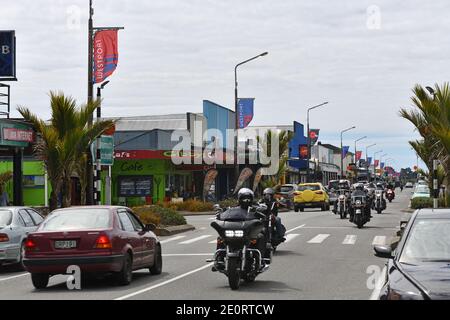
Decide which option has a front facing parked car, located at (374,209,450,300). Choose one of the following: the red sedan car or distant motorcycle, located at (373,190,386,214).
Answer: the distant motorcycle

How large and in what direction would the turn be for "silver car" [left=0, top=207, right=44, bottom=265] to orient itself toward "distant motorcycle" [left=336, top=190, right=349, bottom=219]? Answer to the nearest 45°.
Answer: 0° — it already faces it

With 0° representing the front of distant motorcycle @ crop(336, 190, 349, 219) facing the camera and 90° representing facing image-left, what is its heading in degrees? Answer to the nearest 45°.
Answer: approximately 0°

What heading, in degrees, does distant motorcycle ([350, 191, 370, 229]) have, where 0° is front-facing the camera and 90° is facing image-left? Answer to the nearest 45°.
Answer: approximately 0°

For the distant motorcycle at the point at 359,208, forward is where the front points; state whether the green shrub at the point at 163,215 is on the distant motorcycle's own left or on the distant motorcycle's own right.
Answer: on the distant motorcycle's own right

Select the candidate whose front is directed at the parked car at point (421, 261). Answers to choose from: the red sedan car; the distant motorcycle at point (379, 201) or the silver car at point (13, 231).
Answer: the distant motorcycle

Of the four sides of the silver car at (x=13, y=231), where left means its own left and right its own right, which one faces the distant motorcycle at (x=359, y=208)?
front

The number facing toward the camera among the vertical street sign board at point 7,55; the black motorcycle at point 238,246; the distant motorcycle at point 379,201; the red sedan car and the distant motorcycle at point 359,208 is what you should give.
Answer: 4

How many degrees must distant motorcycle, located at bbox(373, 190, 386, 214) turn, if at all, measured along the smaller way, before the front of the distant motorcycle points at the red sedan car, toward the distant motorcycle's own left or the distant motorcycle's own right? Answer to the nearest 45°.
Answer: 0° — it already faces it

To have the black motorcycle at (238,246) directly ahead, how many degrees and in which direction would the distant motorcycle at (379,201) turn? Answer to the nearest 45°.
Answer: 0° — it already faces it

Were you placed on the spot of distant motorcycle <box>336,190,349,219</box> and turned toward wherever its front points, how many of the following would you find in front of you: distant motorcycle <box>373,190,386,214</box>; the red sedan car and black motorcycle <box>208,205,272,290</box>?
2
